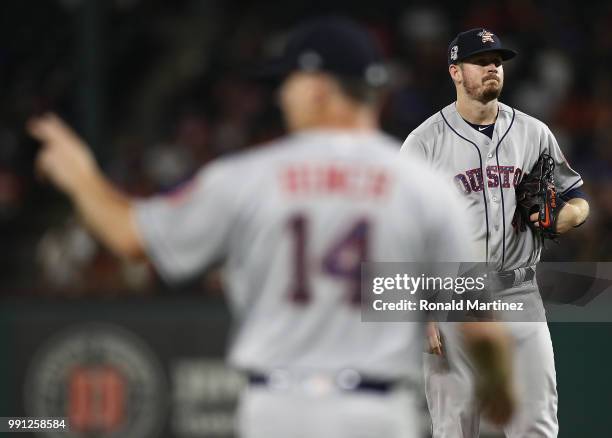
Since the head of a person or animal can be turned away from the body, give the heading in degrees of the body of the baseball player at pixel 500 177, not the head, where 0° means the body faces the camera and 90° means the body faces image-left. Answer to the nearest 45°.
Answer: approximately 0°

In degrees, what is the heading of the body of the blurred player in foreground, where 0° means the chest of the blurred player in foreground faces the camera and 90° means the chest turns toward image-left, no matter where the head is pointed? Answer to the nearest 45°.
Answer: approximately 180°

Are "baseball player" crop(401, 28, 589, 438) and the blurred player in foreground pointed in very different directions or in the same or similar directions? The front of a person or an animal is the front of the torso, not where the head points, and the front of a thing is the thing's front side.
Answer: very different directions

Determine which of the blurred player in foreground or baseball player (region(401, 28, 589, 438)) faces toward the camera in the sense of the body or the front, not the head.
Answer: the baseball player

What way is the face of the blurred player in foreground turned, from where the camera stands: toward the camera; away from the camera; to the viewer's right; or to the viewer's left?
away from the camera

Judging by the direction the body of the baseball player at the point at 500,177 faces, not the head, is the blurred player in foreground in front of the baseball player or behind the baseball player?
in front

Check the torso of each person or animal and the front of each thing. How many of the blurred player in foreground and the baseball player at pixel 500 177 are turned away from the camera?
1

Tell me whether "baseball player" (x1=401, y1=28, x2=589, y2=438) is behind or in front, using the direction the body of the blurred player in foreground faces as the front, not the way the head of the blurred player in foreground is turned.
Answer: in front
